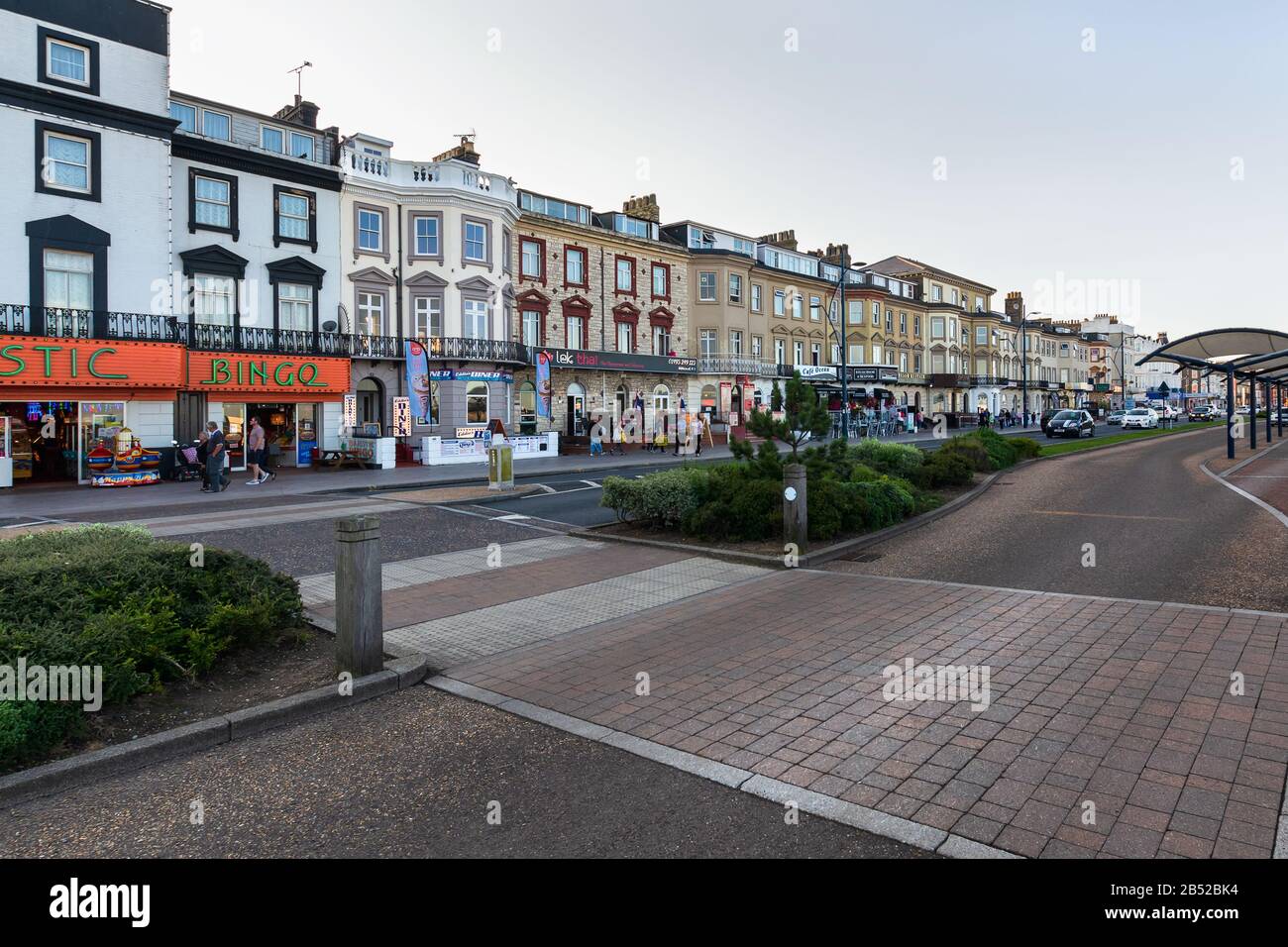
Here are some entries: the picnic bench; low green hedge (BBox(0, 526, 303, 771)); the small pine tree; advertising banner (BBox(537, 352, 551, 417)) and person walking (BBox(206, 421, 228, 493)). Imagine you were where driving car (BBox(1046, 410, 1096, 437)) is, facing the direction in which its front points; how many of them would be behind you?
0

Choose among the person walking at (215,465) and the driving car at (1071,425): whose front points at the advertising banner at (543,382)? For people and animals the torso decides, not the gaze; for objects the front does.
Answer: the driving car

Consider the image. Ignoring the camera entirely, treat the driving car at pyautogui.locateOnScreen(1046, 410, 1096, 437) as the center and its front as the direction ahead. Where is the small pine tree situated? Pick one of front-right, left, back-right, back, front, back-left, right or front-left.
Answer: front-left

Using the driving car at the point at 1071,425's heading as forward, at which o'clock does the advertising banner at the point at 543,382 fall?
The advertising banner is roughly at 12 o'clock from the driving car.

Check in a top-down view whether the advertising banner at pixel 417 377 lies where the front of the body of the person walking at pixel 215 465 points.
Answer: no

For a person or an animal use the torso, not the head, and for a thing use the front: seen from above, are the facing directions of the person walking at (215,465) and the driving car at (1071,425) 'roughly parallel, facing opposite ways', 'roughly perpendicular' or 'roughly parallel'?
roughly parallel

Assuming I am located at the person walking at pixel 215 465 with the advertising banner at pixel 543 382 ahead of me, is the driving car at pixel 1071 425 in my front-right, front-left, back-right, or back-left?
front-right

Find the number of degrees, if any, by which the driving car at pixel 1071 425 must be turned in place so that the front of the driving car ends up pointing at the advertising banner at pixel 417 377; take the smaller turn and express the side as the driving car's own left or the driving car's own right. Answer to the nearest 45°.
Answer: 0° — it already faces it

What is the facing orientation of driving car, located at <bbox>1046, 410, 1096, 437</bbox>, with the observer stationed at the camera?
facing the viewer and to the left of the viewer

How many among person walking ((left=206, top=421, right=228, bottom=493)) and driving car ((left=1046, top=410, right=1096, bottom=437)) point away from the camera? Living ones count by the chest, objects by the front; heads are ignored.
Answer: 0

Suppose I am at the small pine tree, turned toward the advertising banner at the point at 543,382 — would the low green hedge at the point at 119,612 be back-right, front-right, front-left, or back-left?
back-left

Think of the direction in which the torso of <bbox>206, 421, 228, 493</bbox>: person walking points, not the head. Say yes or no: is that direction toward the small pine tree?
no
